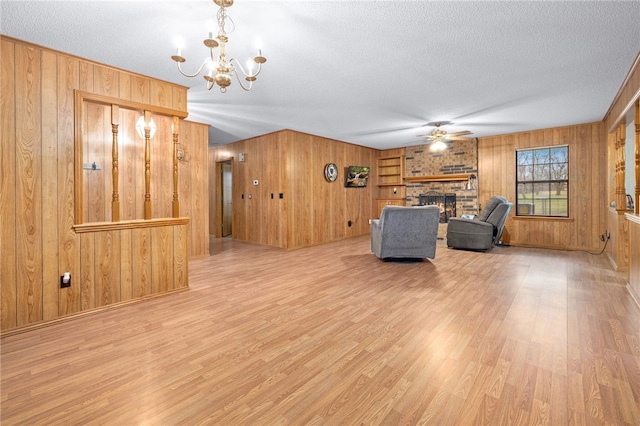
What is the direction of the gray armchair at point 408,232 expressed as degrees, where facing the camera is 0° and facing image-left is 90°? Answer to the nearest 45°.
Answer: approximately 180°

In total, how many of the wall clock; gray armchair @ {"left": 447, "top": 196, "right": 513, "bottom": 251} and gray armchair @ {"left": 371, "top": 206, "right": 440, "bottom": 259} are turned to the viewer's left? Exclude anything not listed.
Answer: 1

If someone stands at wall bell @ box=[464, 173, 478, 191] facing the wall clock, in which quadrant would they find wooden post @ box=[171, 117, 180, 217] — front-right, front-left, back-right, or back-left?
front-left

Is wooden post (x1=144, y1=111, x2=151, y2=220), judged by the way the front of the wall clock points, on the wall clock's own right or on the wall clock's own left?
on the wall clock's own right

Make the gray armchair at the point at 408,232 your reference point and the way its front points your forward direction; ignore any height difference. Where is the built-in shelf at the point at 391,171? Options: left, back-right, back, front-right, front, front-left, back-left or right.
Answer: front

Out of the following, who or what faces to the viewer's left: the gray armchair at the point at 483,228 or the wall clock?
the gray armchair

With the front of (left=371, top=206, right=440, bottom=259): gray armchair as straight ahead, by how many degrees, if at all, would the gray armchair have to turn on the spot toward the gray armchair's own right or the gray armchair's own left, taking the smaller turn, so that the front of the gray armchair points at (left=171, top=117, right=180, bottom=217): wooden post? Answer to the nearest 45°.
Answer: approximately 135° to the gray armchair's own left

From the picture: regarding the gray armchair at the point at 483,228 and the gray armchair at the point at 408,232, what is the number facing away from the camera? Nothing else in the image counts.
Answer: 1

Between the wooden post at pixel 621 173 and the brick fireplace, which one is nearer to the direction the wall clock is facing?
the wooden post

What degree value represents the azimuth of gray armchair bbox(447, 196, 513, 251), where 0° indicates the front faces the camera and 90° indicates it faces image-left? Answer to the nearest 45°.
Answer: approximately 90°

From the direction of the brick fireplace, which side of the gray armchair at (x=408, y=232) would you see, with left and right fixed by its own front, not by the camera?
front

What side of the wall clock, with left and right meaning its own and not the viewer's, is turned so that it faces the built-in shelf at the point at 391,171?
left

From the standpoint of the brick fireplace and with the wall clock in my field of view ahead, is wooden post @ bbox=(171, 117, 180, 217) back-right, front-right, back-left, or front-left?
front-left

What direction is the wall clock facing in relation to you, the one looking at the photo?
facing the viewer and to the right of the viewer
